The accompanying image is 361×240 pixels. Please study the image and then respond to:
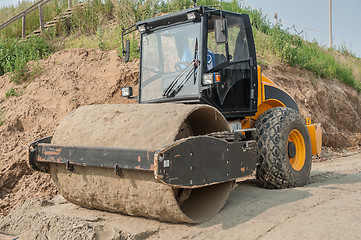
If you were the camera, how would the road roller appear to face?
facing the viewer and to the left of the viewer
